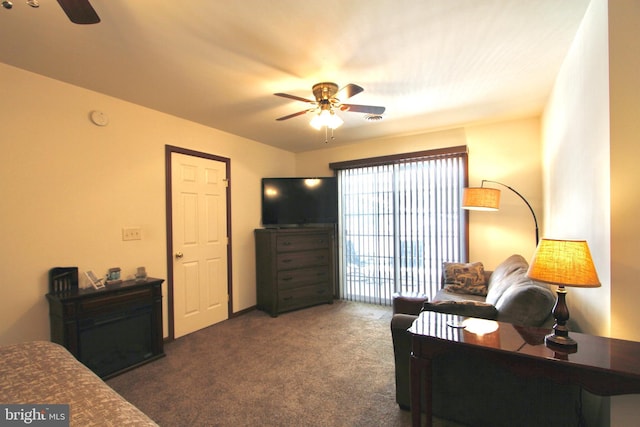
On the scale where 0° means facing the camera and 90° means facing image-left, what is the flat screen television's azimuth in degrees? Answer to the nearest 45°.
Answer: approximately 0°

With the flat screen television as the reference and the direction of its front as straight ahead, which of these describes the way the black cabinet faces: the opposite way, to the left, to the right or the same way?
to the left

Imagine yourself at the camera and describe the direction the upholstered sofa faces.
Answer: facing to the left of the viewer

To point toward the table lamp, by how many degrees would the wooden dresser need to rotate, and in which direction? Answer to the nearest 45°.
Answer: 0° — it already faces it

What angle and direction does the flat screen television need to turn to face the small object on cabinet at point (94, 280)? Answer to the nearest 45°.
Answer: approximately 45° to its right
